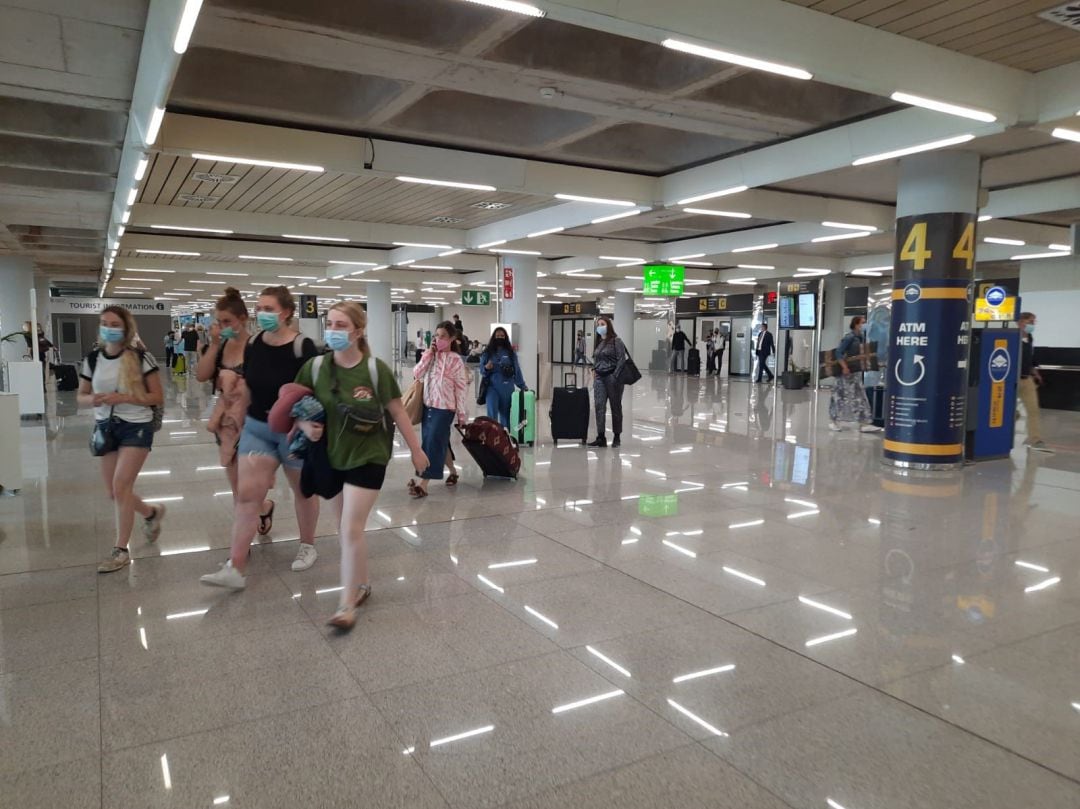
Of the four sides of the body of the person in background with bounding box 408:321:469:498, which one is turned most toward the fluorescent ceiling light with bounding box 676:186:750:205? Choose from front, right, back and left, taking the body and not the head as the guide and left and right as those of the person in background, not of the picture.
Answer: back

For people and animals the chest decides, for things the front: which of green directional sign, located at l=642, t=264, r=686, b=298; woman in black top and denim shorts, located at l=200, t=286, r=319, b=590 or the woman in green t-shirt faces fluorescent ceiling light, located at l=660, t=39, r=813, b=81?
the green directional sign

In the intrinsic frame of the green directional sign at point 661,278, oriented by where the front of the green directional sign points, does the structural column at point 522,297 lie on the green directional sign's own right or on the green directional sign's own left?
on the green directional sign's own right

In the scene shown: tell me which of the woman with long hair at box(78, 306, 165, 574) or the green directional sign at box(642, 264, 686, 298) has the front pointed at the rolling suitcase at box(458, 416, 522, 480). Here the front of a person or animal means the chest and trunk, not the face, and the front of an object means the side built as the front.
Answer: the green directional sign

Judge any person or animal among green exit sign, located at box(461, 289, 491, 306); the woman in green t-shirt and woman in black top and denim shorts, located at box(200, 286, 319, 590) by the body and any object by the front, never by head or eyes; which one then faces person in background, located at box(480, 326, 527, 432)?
the green exit sign

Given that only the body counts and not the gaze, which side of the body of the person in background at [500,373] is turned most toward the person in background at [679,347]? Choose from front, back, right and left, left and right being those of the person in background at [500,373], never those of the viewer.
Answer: back

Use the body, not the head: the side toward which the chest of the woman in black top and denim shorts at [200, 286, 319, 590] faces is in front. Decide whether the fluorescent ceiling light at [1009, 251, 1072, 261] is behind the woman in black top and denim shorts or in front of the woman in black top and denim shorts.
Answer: behind

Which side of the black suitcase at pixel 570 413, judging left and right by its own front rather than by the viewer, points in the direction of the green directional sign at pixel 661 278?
back

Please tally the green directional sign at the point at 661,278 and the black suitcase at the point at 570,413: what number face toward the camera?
2

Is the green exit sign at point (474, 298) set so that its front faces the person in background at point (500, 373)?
yes
